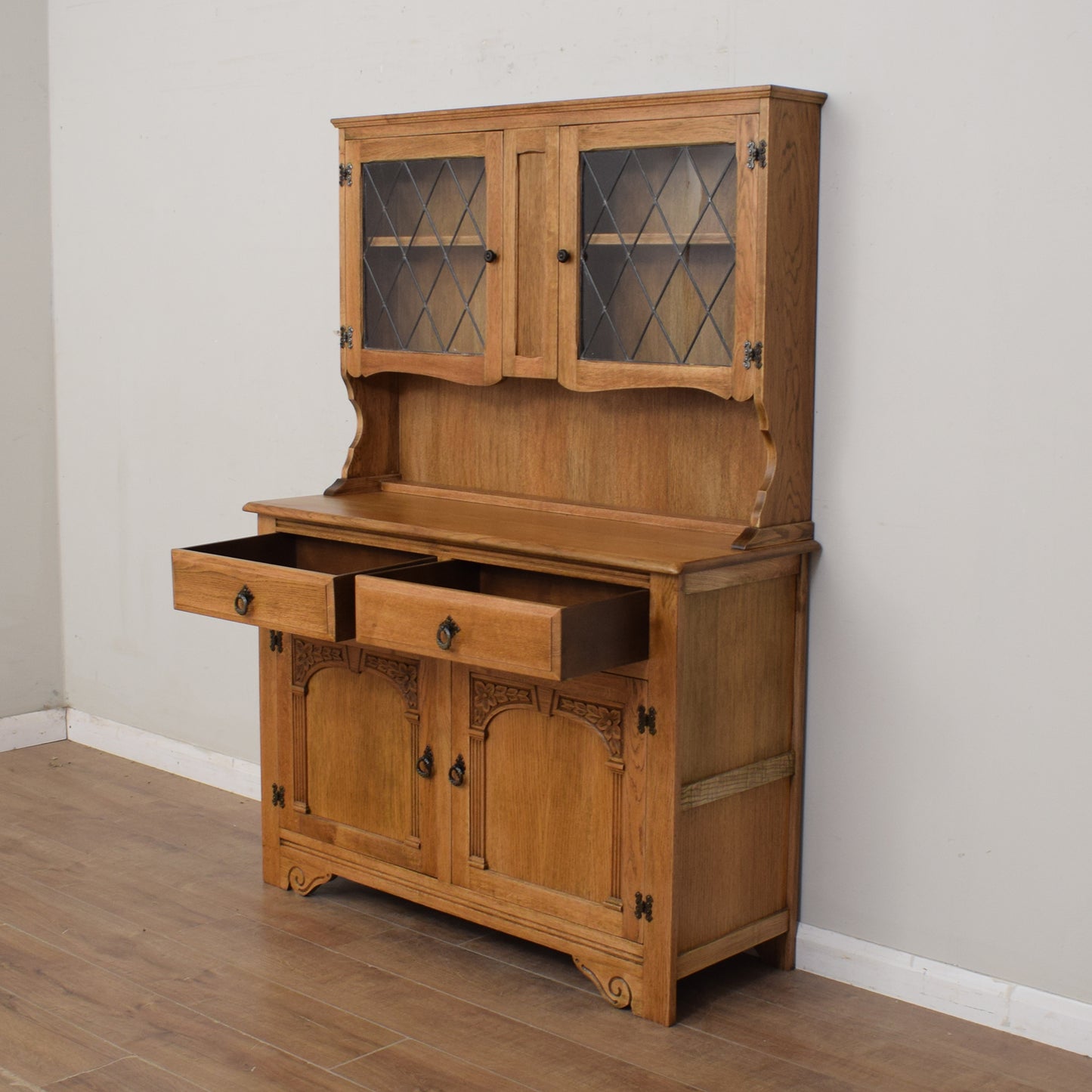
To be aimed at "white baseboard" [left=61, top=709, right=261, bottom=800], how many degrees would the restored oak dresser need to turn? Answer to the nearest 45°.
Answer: approximately 90° to its right

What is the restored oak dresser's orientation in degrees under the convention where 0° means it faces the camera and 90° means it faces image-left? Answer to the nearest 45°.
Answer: approximately 45°

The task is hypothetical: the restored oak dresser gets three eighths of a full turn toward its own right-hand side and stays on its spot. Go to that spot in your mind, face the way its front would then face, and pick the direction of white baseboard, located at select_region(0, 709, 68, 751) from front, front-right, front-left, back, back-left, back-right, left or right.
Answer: front-left
